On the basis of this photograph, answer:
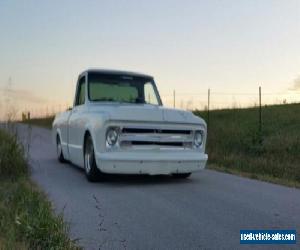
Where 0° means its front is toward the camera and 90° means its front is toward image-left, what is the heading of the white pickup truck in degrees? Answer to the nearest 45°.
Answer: approximately 315°
